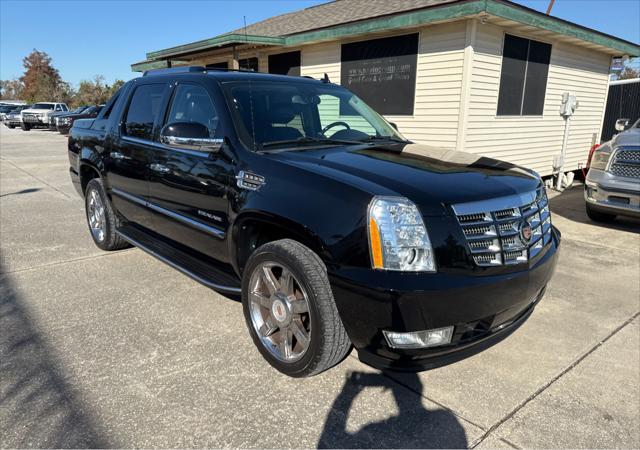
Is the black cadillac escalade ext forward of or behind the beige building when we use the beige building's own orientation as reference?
forward

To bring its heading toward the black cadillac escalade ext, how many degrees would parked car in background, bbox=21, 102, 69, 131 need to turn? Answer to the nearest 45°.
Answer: approximately 45° to its left

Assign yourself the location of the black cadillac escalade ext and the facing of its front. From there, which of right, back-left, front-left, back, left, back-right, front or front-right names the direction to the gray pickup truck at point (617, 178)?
left

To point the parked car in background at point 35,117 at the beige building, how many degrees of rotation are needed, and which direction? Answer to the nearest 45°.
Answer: approximately 45° to its left

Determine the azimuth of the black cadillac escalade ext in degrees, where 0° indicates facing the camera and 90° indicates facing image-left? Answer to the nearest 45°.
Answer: approximately 315°

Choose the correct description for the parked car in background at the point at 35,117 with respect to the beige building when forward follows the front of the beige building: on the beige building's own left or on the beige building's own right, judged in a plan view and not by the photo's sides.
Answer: on the beige building's own right

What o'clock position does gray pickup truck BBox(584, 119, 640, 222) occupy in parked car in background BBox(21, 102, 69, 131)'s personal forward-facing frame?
The gray pickup truck is roughly at 10 o'clock from the parked car in background.

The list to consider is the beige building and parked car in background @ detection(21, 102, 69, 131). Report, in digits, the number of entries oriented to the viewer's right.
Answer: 0

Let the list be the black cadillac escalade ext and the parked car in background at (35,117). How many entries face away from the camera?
0

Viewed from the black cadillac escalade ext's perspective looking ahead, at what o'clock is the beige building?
The beige building is roughly at 8 o'clock from the black cadillac escalade ext.

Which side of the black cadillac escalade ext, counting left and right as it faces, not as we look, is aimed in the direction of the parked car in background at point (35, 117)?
back

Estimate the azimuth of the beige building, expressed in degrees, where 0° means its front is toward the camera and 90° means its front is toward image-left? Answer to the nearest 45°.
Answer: approximately 45°
